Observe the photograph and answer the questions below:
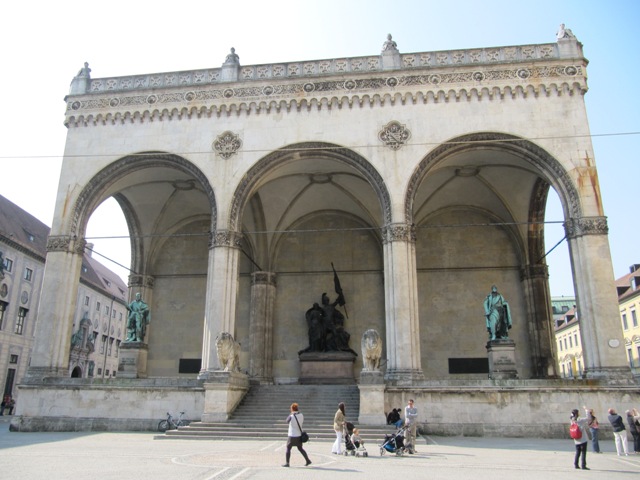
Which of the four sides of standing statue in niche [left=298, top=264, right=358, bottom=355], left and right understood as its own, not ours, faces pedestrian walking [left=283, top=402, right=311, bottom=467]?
front

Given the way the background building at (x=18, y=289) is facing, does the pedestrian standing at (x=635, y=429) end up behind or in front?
in front

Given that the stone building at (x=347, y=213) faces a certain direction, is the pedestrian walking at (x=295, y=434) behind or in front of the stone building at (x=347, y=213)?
in front

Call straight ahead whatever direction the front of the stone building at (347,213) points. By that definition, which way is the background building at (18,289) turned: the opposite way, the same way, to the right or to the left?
to the left

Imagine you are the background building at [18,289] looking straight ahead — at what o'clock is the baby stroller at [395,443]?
The baby stroller is roughly at 1 o'clock from the background building.

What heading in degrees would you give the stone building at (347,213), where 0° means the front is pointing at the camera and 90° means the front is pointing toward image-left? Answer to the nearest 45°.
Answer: approximately 0°

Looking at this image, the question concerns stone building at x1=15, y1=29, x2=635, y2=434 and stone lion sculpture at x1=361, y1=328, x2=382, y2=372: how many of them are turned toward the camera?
2

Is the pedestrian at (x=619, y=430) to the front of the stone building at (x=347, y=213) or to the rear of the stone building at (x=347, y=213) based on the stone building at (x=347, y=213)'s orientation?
to the front

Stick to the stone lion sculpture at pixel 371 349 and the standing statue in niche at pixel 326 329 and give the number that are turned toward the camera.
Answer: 2

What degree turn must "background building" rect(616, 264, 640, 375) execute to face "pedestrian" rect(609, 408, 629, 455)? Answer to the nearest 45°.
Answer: approximately 45° to its left

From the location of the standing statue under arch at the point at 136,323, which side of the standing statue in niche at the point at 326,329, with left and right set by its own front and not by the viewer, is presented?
right

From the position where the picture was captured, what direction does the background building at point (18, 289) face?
facing the viewer and to the right of the viewer

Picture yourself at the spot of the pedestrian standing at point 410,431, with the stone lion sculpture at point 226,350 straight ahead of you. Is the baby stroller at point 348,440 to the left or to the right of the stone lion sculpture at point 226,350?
left
